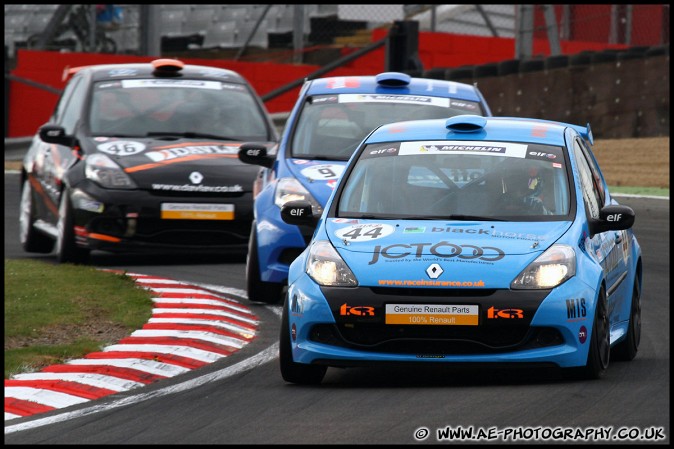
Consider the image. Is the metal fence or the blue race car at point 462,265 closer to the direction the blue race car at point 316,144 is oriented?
the blue race car

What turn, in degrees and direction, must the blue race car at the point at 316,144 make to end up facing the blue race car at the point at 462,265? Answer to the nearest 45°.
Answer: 0° — it already faces it

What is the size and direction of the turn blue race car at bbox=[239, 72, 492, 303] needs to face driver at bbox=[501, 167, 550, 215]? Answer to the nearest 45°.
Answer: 0° — it already faces them

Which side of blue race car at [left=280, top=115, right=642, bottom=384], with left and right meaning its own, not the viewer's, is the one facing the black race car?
back

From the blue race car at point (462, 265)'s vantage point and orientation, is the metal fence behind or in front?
behind

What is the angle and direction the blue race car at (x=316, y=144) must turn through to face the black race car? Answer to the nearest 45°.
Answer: approximately 135° to its right

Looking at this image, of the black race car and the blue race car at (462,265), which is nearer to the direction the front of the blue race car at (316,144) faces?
the blue race car

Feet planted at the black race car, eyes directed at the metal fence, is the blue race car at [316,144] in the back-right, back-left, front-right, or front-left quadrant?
back-right

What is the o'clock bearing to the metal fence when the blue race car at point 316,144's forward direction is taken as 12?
The metal fence is roughly at 6 o'clock from the blue race car.

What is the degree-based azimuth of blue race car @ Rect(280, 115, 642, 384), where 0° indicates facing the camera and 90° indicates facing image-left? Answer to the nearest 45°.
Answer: approximately 0°

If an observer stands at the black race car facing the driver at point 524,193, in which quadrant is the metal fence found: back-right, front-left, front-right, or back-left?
back-left

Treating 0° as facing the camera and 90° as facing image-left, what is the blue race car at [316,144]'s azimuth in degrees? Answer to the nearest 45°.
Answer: approximately 0°

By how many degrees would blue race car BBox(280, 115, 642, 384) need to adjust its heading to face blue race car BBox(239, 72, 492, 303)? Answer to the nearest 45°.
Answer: approximately 180°

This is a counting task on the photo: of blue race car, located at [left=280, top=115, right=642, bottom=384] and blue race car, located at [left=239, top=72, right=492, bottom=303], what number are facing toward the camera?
2
